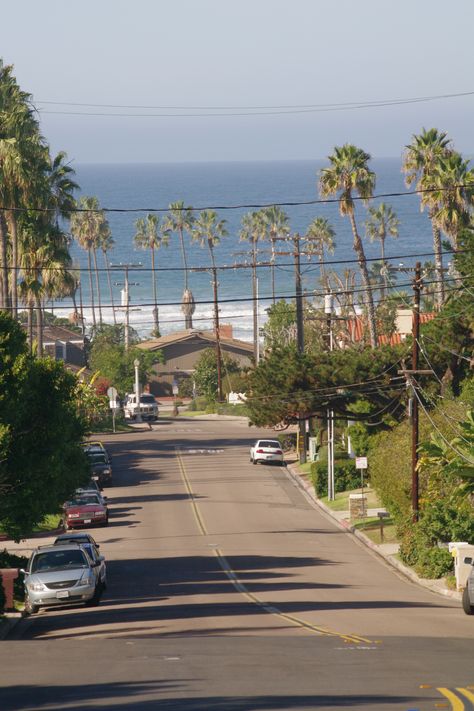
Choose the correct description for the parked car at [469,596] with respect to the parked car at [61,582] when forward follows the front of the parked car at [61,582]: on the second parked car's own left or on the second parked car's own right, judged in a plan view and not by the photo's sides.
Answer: on the second parked car's own left

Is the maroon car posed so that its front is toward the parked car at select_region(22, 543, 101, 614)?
yes

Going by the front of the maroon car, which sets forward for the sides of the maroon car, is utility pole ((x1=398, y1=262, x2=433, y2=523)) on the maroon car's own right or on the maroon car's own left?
on the maroon car's own left

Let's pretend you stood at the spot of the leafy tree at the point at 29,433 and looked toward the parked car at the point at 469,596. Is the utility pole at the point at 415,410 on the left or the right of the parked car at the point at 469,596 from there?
left

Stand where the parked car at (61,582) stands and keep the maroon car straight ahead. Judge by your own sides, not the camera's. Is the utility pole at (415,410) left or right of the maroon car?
right

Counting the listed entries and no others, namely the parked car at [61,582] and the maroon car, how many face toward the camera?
2

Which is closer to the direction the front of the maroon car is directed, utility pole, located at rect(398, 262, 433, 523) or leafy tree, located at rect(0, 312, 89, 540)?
the leafy tree

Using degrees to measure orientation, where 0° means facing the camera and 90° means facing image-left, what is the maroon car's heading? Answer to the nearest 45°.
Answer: approximately 0°

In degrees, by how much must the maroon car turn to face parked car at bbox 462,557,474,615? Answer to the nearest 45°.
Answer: approximately 45° to its left

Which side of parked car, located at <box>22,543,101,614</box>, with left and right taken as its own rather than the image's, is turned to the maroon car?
back

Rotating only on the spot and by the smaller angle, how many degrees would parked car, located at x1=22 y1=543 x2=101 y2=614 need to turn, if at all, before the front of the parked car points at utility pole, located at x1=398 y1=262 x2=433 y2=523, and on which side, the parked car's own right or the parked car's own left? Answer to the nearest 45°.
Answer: approximately 135° to the parked car's own left
